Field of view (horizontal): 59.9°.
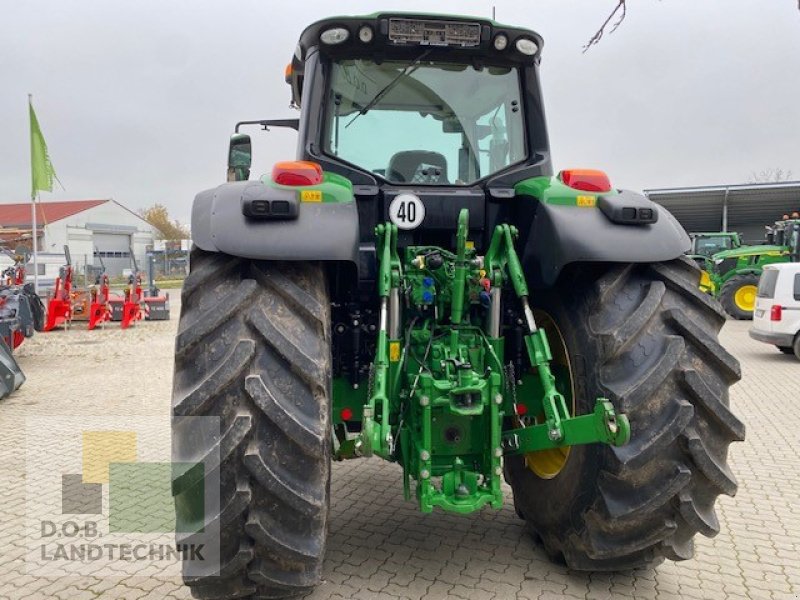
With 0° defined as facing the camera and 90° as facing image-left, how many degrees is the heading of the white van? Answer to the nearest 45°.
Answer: approximately 225°

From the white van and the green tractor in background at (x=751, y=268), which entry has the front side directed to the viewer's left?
the green tractor in background

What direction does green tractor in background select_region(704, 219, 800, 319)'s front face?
to the viewer's left

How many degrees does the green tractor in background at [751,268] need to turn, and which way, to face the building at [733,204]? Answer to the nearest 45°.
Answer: approximately 90° to its right

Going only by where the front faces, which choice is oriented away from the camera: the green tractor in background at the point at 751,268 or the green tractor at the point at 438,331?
the green tractor

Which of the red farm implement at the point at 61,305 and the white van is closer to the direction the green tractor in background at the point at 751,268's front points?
the red farm implement

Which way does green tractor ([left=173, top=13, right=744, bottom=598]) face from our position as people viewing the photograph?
facing away from the viewer

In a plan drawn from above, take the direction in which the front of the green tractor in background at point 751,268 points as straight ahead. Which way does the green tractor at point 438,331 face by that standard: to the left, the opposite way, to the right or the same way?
to the right

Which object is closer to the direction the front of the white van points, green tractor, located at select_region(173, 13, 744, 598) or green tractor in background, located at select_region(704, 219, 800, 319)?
the green tractor in background

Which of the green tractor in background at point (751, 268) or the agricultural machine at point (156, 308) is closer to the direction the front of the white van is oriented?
the green tractor in background

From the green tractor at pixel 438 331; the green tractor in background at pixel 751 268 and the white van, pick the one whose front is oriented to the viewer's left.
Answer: the green tractor in background

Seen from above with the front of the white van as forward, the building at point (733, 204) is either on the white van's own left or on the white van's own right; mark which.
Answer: on the white van's own left
